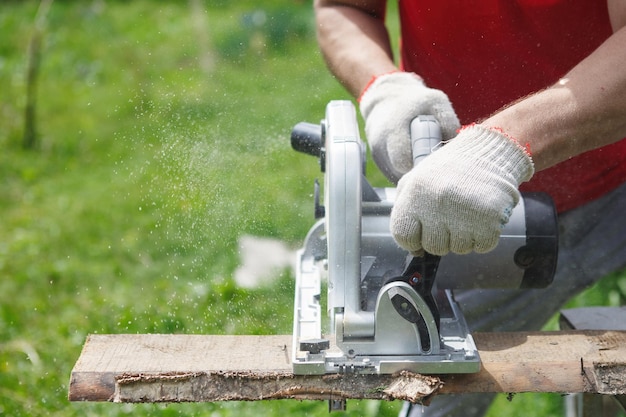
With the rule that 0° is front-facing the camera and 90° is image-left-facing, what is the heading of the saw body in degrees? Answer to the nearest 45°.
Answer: approximately 0°
